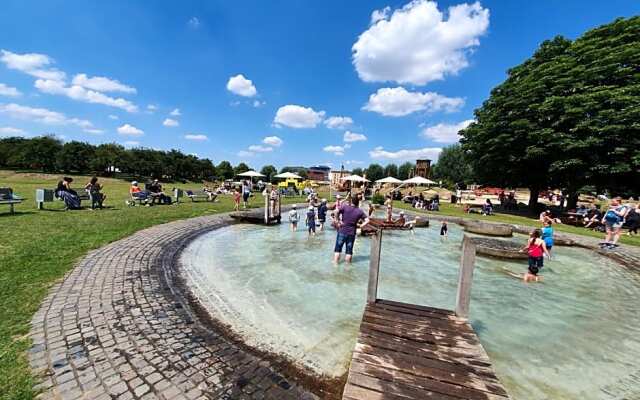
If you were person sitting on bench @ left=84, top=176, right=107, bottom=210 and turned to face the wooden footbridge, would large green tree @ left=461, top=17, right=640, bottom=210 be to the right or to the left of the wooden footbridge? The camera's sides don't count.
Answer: left

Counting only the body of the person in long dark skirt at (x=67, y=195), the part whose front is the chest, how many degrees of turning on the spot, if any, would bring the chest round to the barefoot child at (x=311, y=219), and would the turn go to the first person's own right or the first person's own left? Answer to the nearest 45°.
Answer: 0° — they already face them

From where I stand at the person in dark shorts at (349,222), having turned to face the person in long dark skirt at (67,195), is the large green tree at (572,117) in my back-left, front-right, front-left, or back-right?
back-right

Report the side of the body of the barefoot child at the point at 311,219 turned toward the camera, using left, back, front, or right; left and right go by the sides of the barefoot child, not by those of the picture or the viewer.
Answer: back
